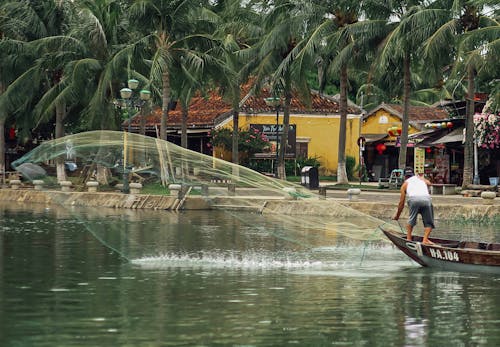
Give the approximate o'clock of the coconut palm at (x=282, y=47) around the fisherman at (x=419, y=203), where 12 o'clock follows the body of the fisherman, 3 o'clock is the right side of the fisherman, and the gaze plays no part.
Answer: The coconut palm is roughly at 1 o'clock from the fisherman.

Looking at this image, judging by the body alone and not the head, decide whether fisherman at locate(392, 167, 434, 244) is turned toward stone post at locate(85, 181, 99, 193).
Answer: yes

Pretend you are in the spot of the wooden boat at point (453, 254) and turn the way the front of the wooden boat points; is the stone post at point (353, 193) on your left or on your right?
on your right

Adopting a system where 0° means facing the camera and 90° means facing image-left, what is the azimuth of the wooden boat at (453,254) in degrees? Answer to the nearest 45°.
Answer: approximately 90°

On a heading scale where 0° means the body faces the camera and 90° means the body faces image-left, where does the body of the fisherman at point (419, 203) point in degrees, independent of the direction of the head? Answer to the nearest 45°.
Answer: approximately 135°

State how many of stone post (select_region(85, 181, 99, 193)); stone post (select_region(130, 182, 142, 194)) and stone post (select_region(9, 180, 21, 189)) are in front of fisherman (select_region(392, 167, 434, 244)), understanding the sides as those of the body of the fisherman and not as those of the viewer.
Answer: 3
